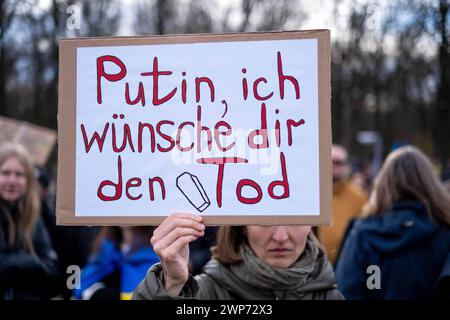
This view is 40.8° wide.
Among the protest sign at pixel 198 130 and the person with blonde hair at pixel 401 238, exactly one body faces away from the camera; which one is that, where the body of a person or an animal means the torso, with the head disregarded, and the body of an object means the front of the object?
the person with blonde hair

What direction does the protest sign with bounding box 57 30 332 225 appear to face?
toward the camera

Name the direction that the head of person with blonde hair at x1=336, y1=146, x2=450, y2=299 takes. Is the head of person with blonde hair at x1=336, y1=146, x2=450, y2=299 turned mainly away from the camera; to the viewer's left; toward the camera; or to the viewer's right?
away from the camera

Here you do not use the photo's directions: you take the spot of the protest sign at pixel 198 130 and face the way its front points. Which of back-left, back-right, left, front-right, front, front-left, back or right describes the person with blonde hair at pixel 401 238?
back-left

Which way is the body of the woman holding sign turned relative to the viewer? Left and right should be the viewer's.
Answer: facing the viewer

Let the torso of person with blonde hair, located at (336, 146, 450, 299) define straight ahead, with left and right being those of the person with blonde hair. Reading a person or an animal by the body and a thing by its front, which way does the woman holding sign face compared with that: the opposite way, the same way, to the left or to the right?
the opposite way

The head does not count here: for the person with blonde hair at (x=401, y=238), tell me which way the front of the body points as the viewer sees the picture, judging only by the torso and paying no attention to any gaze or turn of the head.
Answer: away from the camera

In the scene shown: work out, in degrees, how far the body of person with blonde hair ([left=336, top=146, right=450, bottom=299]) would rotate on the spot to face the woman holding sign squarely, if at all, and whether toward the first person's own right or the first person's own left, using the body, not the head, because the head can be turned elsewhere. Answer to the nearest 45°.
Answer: approximately 135° to the first person's own left

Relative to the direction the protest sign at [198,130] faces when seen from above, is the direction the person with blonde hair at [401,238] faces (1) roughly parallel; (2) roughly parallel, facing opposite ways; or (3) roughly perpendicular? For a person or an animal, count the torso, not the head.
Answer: roughly parallel, facing opposite ways

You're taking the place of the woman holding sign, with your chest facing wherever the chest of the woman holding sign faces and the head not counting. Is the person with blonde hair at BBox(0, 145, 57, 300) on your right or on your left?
on your right
